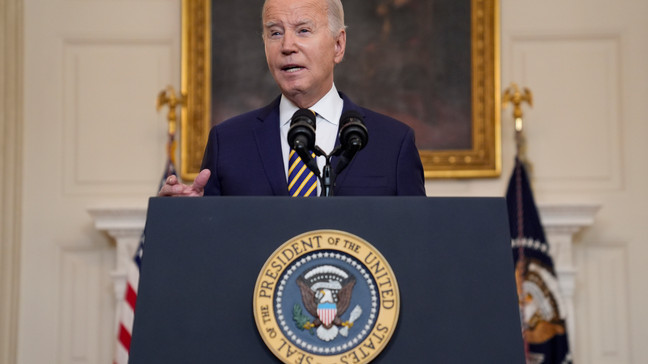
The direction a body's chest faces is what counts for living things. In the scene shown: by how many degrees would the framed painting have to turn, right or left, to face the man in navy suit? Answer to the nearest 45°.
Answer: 0° — it already faces them

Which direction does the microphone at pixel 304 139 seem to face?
away from the camera

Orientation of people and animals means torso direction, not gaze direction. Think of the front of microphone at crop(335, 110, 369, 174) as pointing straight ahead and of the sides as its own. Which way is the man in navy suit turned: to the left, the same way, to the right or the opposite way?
the opposite way

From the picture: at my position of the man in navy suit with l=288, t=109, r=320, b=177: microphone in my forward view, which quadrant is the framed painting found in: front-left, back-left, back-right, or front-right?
back-left

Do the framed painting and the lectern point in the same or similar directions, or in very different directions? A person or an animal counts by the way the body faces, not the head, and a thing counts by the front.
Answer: same or similar directions

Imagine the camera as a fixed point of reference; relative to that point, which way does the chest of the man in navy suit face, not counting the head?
toward the camera

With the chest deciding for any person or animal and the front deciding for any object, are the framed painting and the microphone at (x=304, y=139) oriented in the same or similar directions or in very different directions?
very different directions

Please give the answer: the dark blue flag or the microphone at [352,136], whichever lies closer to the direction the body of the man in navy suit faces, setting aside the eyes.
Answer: the microphone

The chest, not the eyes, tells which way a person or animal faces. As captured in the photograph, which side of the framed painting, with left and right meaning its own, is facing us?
front

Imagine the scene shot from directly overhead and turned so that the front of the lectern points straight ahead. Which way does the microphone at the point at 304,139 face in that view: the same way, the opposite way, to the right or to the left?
the opposite way

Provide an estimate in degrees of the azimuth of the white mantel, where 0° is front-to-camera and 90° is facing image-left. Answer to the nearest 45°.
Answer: approximately 0°

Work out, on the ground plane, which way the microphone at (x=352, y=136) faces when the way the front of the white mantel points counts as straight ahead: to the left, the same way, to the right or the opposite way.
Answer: the opposite way

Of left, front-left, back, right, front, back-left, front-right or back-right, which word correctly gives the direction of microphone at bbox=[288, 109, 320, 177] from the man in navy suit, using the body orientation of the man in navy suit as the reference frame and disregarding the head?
front

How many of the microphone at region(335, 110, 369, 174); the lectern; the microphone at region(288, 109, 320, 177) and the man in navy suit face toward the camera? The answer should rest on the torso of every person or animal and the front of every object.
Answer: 2
